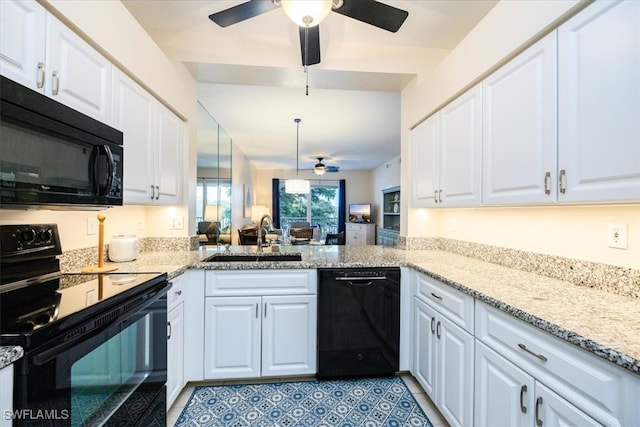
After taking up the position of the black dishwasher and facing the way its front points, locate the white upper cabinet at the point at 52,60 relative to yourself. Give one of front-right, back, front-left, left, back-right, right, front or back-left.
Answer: front-right

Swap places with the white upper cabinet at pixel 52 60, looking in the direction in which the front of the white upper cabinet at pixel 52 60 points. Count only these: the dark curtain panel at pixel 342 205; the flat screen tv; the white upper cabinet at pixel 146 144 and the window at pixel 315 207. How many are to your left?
4

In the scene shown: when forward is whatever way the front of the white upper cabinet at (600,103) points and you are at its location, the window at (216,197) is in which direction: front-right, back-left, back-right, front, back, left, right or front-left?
front-right

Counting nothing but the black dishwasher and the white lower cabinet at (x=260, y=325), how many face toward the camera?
2

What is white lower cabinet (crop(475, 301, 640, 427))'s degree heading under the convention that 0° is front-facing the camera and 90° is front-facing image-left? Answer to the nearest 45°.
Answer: approximately 45°

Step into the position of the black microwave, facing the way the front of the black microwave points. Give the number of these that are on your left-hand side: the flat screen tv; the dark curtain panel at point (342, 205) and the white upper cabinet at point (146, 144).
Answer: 3

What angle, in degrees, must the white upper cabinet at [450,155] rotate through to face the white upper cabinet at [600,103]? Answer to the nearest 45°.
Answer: approximately 90° to its left

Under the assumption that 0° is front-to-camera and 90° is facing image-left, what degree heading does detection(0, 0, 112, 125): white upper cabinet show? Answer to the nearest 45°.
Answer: approximately 315°

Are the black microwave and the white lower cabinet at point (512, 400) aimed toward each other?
yes

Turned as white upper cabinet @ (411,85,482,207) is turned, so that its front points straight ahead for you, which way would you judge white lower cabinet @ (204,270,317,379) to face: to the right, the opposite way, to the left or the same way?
to the left
